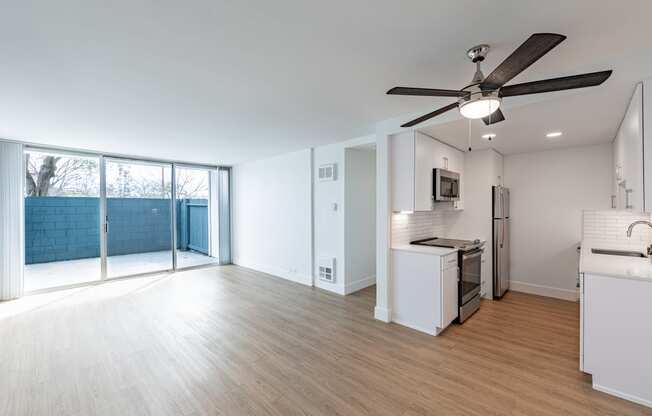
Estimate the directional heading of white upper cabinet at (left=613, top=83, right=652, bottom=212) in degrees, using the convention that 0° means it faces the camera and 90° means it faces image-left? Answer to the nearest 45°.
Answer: approximately 90°

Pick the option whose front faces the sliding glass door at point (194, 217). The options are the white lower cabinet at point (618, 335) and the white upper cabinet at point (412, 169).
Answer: the white lower cabinet

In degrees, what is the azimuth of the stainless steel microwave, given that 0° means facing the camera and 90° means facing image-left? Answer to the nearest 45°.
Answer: approximately 315°

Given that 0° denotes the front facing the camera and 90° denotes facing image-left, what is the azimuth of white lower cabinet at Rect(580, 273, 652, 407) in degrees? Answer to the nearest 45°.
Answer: approximately 90°

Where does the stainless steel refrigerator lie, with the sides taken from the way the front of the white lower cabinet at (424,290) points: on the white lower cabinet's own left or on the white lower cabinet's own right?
on the white lower cabinet's own left

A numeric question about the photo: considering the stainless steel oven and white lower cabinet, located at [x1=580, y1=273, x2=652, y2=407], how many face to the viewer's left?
1

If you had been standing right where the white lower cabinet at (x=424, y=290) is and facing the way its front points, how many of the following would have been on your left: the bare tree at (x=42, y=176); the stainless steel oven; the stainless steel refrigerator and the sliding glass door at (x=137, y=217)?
2
